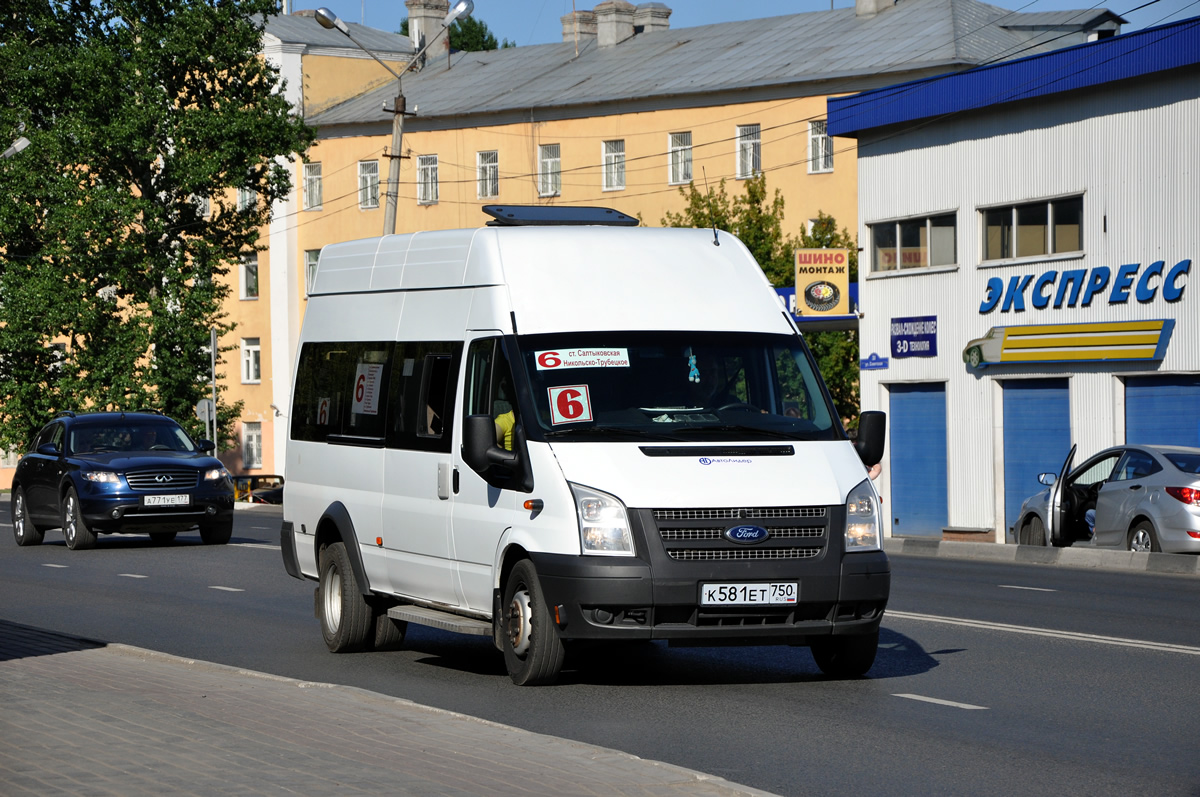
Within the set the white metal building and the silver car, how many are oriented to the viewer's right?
0

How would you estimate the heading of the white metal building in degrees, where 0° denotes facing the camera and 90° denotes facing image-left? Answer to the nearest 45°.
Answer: approximately 45°

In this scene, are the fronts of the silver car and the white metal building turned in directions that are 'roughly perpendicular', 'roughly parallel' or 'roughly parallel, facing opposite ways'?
roughly perpendicular

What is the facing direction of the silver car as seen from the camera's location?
facing away from the viewer and to the left of the viewer

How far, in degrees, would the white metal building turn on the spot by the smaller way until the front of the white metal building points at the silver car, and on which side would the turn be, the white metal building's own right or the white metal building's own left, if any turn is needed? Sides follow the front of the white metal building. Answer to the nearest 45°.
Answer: approximately 45° to the white metal building's own left

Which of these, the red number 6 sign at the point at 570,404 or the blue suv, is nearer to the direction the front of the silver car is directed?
the blue suv

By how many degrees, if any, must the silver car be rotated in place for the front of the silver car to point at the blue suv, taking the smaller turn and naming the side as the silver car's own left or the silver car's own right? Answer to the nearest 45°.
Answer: approximately 45° to the silver car's own left

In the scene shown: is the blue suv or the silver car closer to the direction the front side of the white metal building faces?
the blue suv
